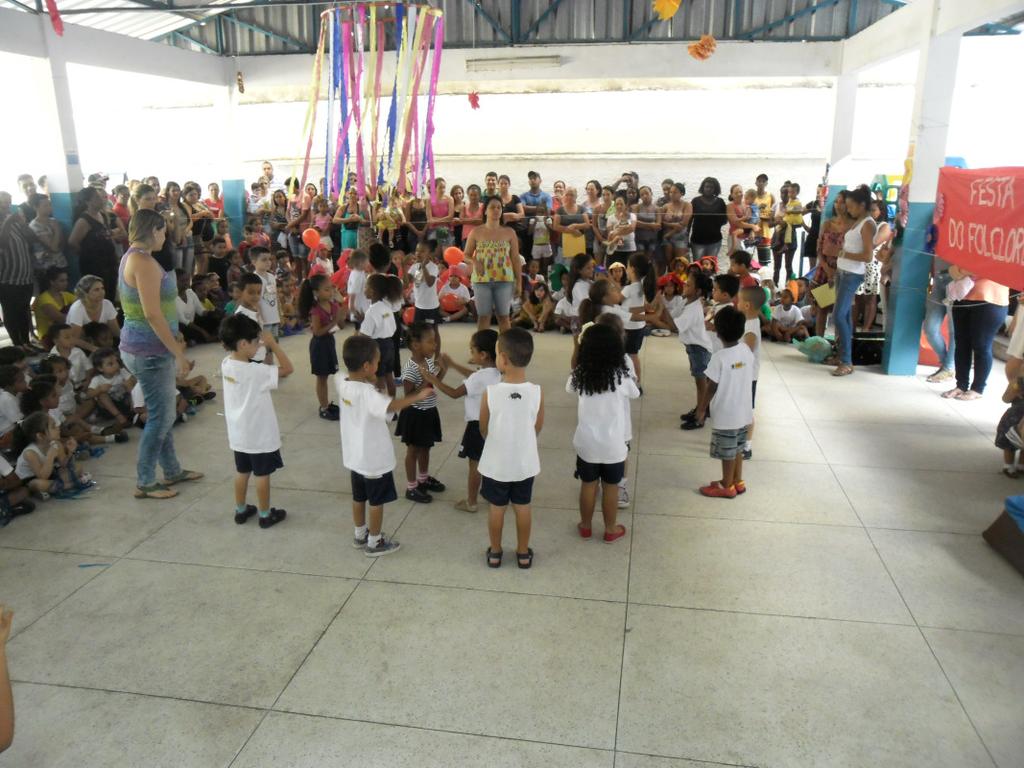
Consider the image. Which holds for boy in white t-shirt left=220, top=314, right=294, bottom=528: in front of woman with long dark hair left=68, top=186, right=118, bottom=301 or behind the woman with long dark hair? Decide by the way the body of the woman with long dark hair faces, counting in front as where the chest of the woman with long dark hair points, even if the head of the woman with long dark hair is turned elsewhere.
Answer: in front

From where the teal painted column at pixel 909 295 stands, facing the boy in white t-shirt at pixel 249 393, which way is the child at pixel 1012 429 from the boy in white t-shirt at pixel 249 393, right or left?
left

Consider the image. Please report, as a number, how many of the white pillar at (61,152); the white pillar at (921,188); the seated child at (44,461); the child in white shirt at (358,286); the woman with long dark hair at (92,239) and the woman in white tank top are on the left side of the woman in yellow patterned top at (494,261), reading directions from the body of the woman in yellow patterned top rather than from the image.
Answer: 2

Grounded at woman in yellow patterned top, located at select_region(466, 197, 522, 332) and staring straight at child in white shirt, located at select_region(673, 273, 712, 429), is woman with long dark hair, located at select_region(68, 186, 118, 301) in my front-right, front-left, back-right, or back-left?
back-right

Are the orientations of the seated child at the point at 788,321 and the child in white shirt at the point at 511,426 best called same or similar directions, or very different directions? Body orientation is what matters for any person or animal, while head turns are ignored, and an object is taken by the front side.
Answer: very different directions

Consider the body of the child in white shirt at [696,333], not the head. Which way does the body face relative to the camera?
to the viewer's left

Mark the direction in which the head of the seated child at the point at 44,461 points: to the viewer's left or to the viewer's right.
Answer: to the viewer's right

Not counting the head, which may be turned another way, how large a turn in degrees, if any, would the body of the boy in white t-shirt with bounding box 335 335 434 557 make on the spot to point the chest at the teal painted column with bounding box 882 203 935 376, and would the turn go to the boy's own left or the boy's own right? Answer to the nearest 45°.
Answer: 0° — they already face it

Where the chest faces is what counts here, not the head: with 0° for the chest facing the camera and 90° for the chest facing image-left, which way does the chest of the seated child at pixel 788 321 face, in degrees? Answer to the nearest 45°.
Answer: approximately 0°

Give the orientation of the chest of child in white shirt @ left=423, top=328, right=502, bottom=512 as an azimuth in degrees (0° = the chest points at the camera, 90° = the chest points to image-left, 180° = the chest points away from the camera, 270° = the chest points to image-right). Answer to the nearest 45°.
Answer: approximately 90°

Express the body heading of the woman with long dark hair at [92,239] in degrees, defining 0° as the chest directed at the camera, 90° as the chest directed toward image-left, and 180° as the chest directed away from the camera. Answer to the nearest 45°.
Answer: approximately 315°

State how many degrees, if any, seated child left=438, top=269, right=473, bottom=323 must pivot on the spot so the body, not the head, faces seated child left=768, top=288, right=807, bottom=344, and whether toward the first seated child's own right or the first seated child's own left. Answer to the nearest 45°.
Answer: approximately 90° to the first seated child's own left

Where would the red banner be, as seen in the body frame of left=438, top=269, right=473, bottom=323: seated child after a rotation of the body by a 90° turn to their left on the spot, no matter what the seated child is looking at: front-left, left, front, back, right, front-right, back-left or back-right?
front-right

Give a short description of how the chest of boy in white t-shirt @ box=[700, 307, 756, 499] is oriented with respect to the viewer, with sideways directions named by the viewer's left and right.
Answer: facing away from the viewer and to the left of the viewer

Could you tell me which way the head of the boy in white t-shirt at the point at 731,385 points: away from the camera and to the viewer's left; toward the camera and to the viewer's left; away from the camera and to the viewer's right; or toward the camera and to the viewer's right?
away from the camera and to the viewer's left
